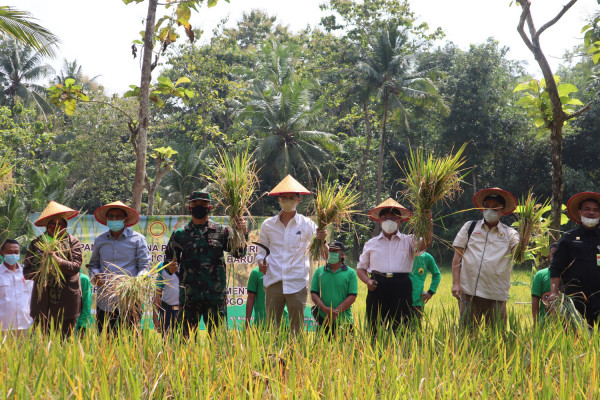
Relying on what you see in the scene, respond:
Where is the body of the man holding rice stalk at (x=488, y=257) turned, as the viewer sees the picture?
toward the camera

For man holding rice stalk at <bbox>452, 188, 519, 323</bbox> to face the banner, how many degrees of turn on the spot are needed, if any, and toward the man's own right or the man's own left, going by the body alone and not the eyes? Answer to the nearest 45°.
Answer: approximately 135° to the man's own right

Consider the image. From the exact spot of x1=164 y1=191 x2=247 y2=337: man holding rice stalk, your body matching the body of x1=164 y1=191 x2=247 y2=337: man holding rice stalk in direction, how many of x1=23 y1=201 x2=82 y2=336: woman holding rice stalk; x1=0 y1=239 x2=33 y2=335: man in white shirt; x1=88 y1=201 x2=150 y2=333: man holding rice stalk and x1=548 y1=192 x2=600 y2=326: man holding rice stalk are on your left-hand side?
1

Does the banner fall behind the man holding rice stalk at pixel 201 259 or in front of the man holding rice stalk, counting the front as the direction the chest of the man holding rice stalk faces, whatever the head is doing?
behind

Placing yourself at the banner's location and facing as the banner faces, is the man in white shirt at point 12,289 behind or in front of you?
in front

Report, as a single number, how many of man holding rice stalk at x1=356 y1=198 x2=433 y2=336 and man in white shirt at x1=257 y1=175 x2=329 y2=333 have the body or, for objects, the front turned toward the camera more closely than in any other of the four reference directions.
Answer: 2

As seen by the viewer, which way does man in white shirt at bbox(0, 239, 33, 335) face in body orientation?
toward the camera

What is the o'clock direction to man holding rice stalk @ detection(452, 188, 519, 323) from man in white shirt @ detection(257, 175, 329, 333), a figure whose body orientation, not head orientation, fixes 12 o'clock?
The man holding rice stalk is roughly at 9 o'clock from the man in white shirt.

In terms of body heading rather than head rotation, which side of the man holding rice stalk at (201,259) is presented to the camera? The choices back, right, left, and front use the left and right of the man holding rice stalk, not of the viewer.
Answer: front

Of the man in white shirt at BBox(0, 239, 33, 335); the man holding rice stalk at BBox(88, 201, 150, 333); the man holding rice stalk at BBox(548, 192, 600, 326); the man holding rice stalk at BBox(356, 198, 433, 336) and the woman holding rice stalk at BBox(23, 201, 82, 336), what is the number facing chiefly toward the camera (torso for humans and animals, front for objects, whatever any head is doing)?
5
